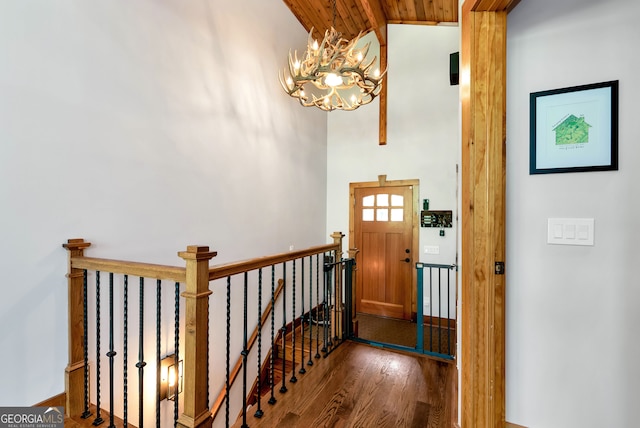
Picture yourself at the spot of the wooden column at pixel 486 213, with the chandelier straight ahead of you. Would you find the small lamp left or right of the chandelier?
left

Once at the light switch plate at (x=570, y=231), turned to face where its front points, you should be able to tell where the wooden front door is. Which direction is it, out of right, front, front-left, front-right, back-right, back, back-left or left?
back-right

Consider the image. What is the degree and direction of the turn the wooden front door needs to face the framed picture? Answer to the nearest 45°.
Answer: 0° — it already faces it

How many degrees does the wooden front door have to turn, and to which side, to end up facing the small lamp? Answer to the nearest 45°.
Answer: approximately 45° to its right

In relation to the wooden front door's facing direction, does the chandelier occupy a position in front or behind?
in front

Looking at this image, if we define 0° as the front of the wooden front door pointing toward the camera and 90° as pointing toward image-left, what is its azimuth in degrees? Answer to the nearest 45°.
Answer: approximately 0°

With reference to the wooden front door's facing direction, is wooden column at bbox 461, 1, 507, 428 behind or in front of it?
in front
